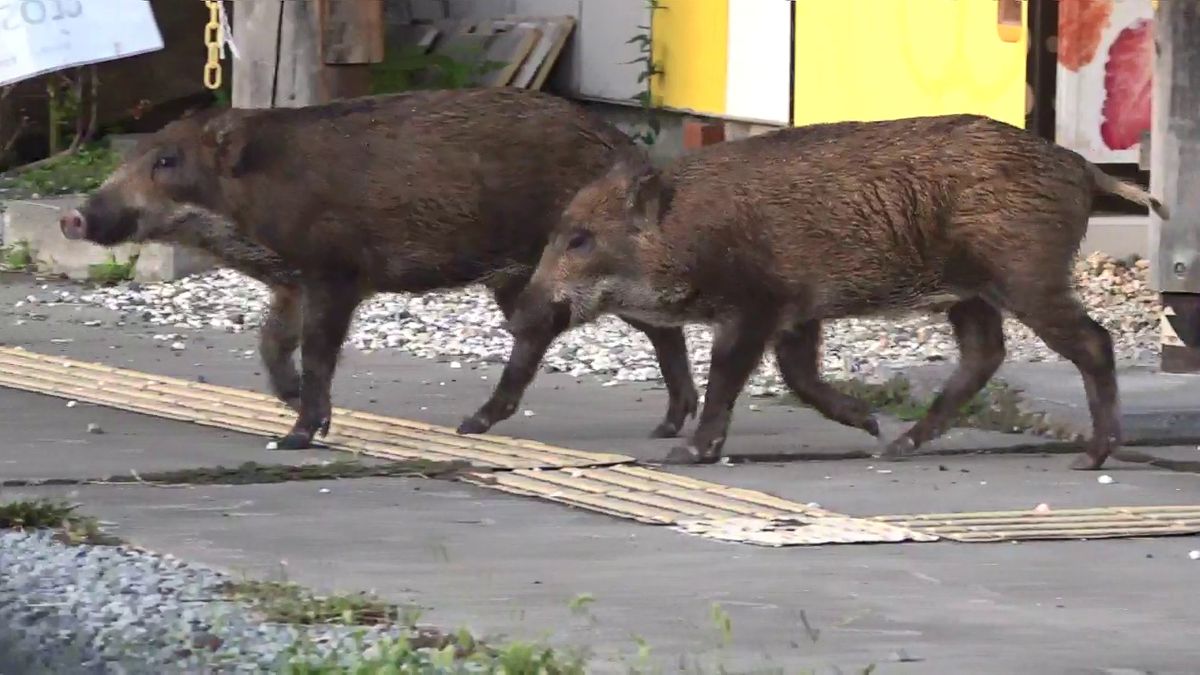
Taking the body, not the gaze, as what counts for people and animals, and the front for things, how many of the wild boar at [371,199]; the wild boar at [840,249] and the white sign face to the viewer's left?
2

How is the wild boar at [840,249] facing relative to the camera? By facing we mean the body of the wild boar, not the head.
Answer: to the viewer's left

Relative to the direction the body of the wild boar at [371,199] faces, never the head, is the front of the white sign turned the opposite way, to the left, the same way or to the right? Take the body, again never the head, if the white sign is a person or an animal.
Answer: to the left

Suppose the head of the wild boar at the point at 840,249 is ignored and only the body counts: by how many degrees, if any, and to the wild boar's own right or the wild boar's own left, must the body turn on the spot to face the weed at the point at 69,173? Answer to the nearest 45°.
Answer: approximately 45° to the wild boar's own right

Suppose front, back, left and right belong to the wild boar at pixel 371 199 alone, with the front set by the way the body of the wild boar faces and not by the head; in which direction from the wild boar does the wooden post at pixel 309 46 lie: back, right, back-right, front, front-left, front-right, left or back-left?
right

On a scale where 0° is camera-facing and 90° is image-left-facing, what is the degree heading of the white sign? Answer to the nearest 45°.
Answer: approximately 0°

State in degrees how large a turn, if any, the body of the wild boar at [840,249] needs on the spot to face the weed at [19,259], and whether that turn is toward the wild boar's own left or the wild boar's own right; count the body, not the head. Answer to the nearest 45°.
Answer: approximately 45° to the wild boar's own right

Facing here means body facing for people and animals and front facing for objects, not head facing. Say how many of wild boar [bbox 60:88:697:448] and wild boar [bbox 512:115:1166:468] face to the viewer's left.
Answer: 2

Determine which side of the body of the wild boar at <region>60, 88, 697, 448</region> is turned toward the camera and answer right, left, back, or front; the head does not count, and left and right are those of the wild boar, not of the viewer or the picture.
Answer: left

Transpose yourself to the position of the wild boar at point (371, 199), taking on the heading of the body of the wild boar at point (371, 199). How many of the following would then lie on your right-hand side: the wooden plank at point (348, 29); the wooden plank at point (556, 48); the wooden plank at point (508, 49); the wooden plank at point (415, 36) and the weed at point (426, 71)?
5

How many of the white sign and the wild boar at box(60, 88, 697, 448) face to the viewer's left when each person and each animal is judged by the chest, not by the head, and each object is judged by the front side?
1
